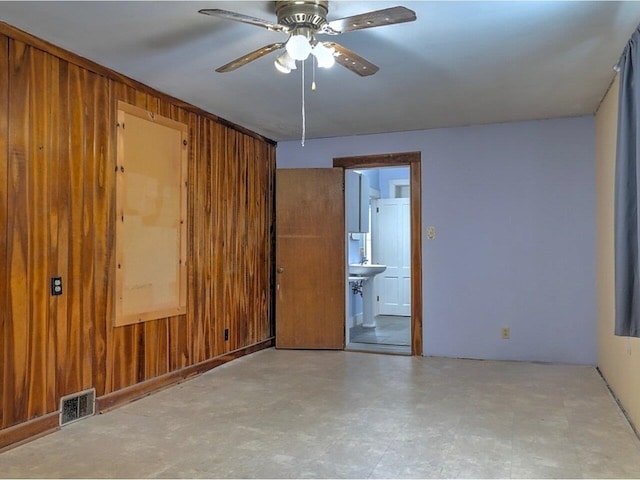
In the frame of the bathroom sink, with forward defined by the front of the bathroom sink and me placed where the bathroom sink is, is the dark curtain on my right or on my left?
on my right

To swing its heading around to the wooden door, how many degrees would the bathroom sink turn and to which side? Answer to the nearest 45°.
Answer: approximately 135° to its right

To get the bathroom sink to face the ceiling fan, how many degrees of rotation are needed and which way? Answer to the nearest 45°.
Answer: approximately 90° to its right

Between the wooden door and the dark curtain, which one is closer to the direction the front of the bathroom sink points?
the dark curtain

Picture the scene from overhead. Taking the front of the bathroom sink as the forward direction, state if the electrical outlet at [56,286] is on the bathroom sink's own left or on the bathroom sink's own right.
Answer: on the bathroom sink's own right

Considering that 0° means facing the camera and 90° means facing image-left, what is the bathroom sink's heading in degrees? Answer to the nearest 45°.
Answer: approximately 270°

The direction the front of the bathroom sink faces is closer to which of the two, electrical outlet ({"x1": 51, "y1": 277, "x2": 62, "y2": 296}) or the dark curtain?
the dark curtain
